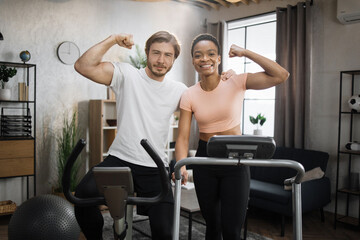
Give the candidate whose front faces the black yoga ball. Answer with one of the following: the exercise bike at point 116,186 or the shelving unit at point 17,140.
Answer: the shelving unit

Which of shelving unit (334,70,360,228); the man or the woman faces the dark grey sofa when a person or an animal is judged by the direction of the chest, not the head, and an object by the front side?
the shelving unit

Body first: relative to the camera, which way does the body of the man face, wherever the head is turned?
toward the camera

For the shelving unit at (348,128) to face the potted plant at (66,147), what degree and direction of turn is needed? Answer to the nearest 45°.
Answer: approximately 45° to its right

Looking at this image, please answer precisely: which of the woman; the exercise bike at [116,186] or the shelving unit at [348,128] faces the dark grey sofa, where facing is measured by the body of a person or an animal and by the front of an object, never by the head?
the shelving unit

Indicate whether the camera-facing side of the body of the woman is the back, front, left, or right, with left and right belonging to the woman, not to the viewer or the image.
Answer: front

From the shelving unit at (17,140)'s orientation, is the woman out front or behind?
out front

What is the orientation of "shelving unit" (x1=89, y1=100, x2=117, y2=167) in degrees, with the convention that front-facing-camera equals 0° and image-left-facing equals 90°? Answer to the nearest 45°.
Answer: approximately 315°

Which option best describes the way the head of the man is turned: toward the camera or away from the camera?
toward the camera
